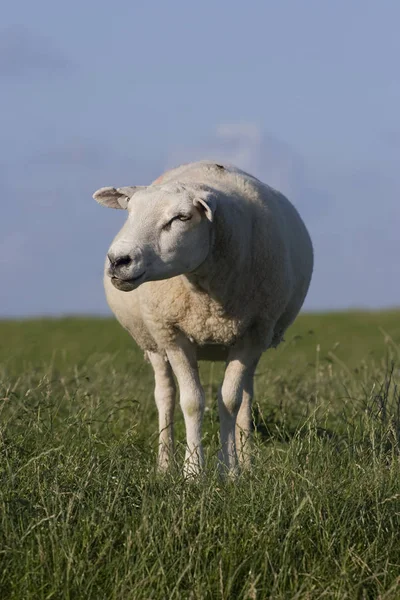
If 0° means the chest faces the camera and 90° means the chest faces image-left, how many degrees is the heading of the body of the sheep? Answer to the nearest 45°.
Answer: approximately 0°
